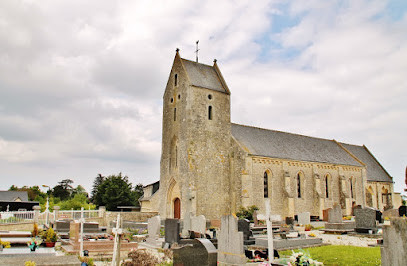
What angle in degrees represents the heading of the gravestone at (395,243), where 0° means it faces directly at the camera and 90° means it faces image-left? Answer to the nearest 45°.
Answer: approximately 0°

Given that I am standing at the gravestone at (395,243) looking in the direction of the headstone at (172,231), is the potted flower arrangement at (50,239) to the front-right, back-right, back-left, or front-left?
front-left

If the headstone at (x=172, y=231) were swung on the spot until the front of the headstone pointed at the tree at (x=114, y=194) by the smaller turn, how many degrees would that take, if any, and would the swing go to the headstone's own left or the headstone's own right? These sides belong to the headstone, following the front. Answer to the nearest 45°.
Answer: approximately 180°

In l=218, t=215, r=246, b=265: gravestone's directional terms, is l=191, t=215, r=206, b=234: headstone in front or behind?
behind

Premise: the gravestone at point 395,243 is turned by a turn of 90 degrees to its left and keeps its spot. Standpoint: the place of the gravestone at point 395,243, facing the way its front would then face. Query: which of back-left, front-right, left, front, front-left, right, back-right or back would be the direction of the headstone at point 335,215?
left

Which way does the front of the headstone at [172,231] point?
toward the camera

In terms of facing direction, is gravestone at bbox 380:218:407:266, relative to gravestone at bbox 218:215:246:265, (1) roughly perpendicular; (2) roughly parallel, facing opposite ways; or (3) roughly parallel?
roughly parallel

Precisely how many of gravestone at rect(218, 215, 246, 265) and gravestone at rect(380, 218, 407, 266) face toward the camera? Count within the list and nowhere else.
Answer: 2

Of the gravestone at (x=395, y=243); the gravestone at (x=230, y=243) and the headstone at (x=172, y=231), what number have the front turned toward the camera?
3

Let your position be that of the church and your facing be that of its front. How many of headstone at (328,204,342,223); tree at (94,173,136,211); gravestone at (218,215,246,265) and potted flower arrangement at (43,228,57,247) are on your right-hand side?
1

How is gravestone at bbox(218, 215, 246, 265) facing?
toward the camera

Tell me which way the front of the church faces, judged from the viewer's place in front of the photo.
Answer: facing the viewer and to the left of the viewer

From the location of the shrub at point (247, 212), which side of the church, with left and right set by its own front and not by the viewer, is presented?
left
